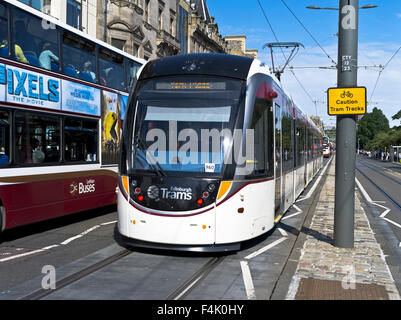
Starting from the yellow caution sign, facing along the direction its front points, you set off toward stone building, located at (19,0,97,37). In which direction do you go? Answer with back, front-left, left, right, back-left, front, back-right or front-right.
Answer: back-right

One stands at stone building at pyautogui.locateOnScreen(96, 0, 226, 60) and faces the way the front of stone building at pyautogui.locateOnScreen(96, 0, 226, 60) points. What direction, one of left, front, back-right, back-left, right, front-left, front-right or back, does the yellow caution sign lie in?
front-right

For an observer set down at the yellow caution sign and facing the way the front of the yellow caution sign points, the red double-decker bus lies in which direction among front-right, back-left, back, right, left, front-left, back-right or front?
right

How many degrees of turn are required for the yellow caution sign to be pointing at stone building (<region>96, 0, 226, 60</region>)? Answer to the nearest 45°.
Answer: approximately 135° to its right

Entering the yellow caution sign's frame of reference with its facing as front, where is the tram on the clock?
The tram is roughly at 4 o'clock from the yellow caution sign.

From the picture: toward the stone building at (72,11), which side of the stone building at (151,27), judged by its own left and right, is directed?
right

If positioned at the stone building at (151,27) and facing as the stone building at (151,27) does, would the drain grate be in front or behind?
in front

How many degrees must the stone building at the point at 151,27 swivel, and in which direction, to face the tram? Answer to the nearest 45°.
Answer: approximately 45° to its right

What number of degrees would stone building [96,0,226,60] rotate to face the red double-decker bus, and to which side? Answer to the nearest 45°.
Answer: approximately 45° to its right

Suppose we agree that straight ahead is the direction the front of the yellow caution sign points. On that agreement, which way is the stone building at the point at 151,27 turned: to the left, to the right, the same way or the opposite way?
to the left

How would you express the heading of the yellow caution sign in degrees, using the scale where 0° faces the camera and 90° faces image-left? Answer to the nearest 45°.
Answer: approximately 0°

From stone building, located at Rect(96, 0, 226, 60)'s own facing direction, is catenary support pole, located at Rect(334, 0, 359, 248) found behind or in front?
in front

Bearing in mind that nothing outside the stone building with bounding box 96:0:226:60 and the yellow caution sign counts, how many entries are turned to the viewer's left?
0
